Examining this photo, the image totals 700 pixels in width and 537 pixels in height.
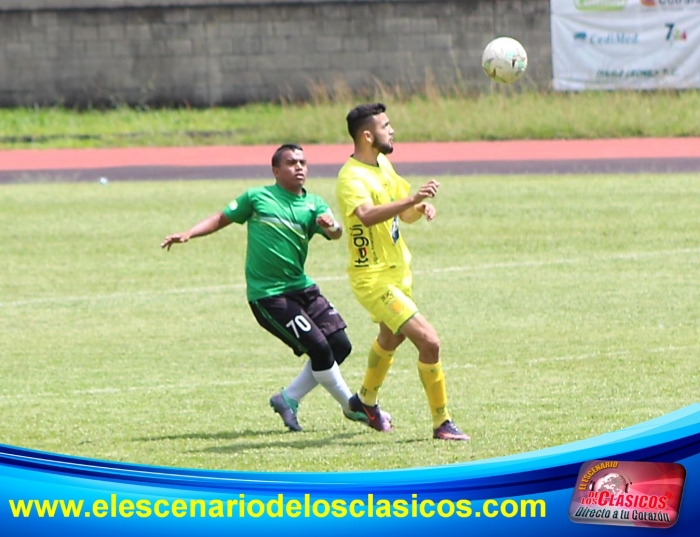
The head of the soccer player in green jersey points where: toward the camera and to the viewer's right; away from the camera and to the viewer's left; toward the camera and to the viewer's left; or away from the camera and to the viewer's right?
toward the camera and to the viewer's right

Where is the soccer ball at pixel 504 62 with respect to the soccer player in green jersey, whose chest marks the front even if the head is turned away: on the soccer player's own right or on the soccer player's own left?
on the soccer player's own left

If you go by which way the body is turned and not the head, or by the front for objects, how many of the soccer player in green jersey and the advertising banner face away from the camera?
0

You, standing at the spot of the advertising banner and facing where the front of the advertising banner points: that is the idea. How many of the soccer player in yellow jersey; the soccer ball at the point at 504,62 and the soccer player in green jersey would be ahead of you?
3

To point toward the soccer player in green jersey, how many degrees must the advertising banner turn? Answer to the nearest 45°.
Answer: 0° — it already faces them

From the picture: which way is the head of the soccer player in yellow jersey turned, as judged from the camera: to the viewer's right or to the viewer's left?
to the viewer's right

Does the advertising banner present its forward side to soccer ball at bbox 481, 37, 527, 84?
yes

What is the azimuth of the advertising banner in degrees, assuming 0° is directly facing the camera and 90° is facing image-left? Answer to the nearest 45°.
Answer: approximately 0°

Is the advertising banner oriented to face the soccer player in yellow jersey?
yes

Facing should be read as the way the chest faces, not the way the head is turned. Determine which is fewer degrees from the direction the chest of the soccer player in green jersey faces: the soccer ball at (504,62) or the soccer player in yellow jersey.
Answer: the soccer player in yellow jersey
